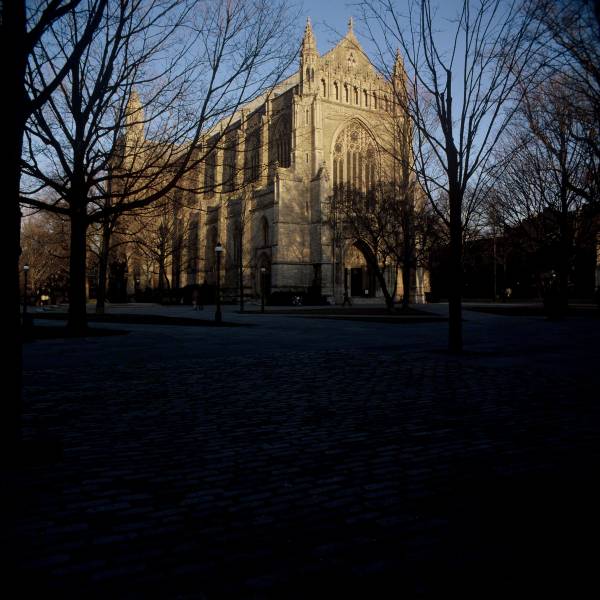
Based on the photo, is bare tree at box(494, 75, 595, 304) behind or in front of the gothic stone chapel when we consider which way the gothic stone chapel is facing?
in front

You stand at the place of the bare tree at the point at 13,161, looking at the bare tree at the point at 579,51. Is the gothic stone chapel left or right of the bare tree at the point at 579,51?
left

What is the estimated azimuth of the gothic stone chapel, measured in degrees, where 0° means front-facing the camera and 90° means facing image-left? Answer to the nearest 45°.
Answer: approximately 315°

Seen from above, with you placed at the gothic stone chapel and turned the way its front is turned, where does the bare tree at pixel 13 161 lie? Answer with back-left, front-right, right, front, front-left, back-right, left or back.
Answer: front-right
